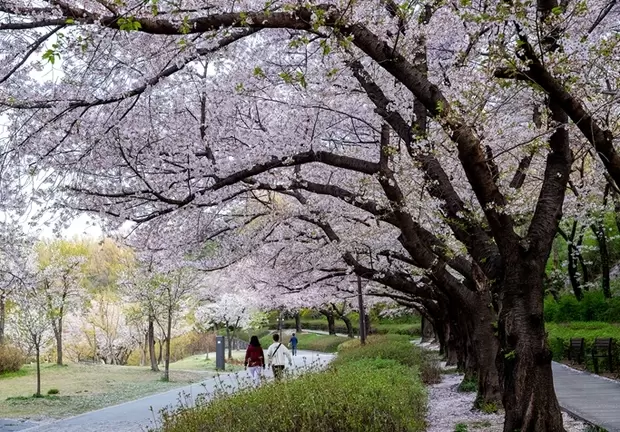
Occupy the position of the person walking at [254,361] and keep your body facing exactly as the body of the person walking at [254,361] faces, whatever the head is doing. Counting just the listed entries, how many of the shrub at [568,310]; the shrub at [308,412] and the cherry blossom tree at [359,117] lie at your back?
2

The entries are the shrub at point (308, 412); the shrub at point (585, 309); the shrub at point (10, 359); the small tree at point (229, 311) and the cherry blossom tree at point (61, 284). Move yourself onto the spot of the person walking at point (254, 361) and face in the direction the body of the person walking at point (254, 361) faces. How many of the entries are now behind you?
1

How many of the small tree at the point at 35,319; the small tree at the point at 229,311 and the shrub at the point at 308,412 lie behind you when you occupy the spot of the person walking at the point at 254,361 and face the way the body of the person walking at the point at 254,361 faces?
1

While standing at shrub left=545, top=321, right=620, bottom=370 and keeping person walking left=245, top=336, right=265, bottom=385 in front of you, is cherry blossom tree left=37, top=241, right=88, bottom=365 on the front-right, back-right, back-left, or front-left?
front-right

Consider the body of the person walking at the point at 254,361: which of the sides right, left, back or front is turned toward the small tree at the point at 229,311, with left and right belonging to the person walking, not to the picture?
front

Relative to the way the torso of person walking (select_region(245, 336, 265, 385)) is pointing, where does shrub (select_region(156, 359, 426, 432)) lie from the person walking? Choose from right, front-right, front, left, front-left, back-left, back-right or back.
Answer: back

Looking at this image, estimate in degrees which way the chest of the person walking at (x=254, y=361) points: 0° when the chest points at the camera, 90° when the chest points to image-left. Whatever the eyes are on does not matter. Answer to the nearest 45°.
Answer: approximately 180°

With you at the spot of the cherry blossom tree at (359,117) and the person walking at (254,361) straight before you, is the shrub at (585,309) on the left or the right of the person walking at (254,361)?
right

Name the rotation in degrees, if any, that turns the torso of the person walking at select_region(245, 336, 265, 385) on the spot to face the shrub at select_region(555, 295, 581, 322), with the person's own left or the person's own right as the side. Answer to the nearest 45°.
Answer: approximately 45° to the person's own right

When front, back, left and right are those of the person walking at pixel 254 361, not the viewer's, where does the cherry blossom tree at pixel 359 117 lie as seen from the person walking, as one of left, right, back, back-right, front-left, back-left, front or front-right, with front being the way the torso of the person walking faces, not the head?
back

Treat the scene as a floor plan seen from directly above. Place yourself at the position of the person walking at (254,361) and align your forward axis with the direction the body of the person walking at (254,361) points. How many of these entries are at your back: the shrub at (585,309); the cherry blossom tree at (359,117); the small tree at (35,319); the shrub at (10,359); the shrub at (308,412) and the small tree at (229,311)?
2
